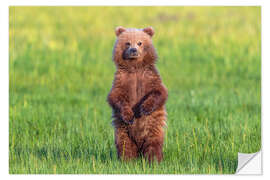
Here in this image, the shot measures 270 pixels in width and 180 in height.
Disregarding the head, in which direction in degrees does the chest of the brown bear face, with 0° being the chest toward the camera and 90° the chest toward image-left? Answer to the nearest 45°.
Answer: approximately 0°
